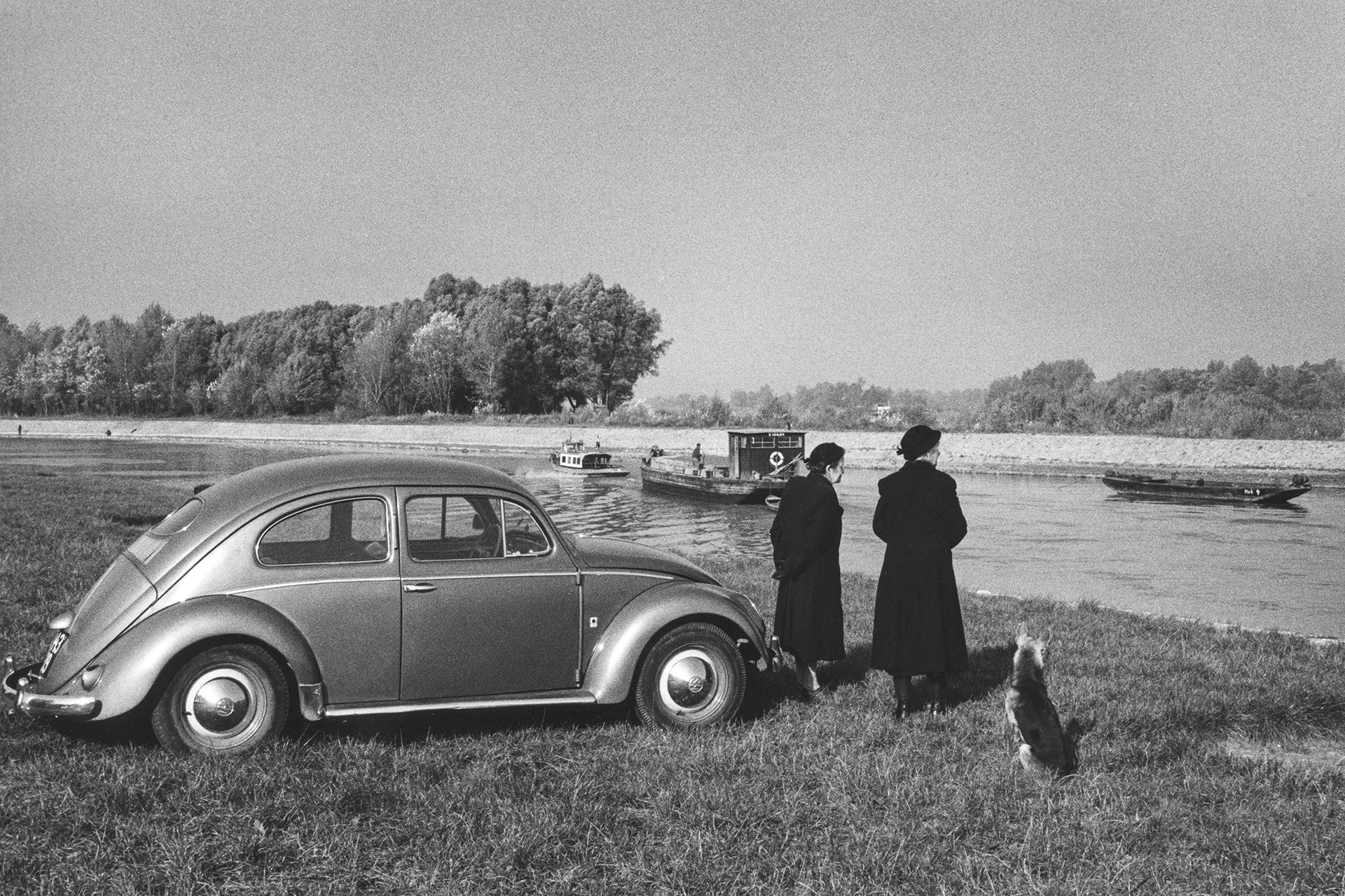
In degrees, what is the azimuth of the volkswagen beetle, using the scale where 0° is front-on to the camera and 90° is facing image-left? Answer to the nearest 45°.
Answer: approximately 270°

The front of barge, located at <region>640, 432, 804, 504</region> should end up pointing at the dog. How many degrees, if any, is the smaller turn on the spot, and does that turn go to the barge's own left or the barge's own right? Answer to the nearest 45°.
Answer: approximately 135° to the barge's own left

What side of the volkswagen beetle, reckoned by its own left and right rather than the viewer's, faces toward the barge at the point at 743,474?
left

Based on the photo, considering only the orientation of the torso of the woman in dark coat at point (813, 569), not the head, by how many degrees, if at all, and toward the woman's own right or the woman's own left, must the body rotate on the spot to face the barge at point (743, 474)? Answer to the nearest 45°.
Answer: approximately 45° to the woman's own left

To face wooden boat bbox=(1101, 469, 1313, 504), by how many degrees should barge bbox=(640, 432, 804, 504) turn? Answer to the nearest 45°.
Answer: approximately 135° to its right

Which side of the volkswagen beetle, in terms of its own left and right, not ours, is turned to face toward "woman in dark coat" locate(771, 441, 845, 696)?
front

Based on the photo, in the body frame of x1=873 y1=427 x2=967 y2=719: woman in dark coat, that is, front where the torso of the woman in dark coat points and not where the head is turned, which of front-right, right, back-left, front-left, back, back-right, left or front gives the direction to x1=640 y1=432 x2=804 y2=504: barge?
front

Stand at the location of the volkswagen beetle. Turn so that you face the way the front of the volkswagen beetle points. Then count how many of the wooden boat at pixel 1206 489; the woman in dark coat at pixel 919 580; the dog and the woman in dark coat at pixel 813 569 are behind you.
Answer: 0

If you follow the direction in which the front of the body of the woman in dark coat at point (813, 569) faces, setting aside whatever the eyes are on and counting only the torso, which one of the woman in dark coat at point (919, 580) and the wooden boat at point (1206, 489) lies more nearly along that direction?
the wooden boat

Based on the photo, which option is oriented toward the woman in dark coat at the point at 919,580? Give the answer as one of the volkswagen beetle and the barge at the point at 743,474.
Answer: the volkswagen beetle

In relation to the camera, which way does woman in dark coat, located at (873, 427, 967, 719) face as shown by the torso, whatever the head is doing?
away from the camera

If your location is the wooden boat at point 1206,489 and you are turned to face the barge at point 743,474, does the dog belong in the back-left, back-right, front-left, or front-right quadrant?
front-left

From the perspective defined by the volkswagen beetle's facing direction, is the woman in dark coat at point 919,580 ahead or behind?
ahead
